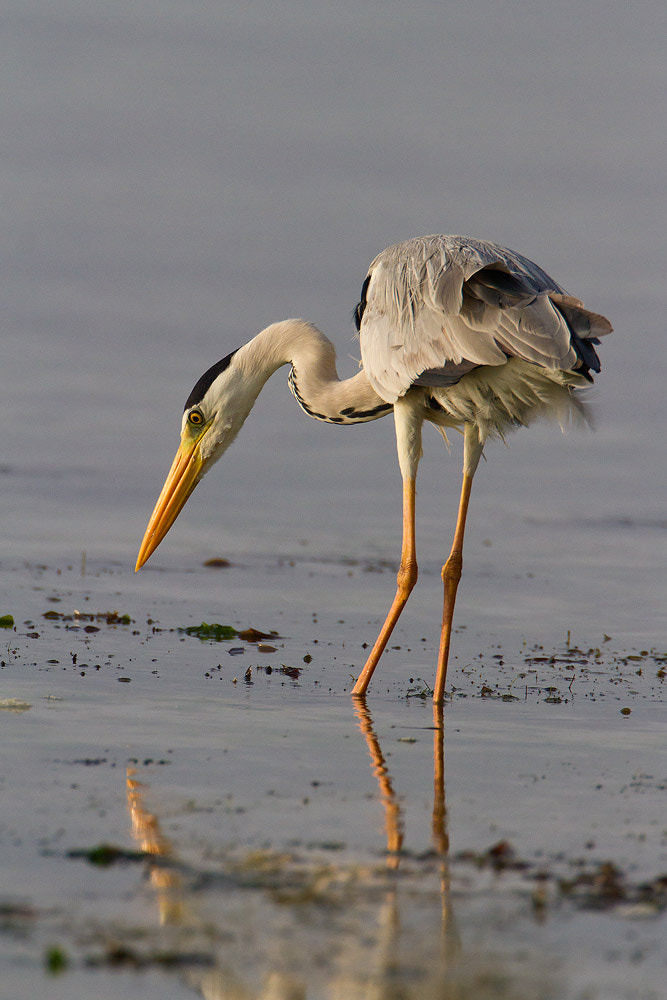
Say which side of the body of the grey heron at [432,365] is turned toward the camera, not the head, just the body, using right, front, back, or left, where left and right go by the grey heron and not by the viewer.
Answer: left

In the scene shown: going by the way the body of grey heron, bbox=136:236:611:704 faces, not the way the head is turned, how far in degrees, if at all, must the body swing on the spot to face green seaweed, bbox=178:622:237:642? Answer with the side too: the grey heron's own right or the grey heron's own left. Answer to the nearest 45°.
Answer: approximately 45° to the grey heron's own right
